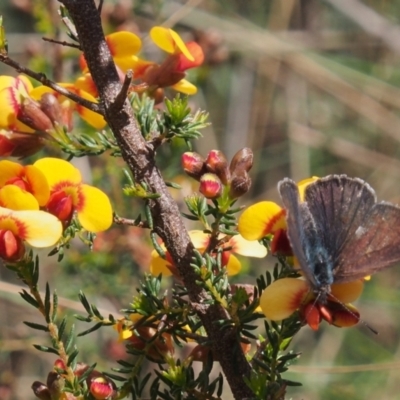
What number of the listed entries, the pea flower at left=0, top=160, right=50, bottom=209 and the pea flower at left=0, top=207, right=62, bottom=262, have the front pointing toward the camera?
2

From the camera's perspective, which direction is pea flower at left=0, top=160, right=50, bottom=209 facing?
toward the camera
